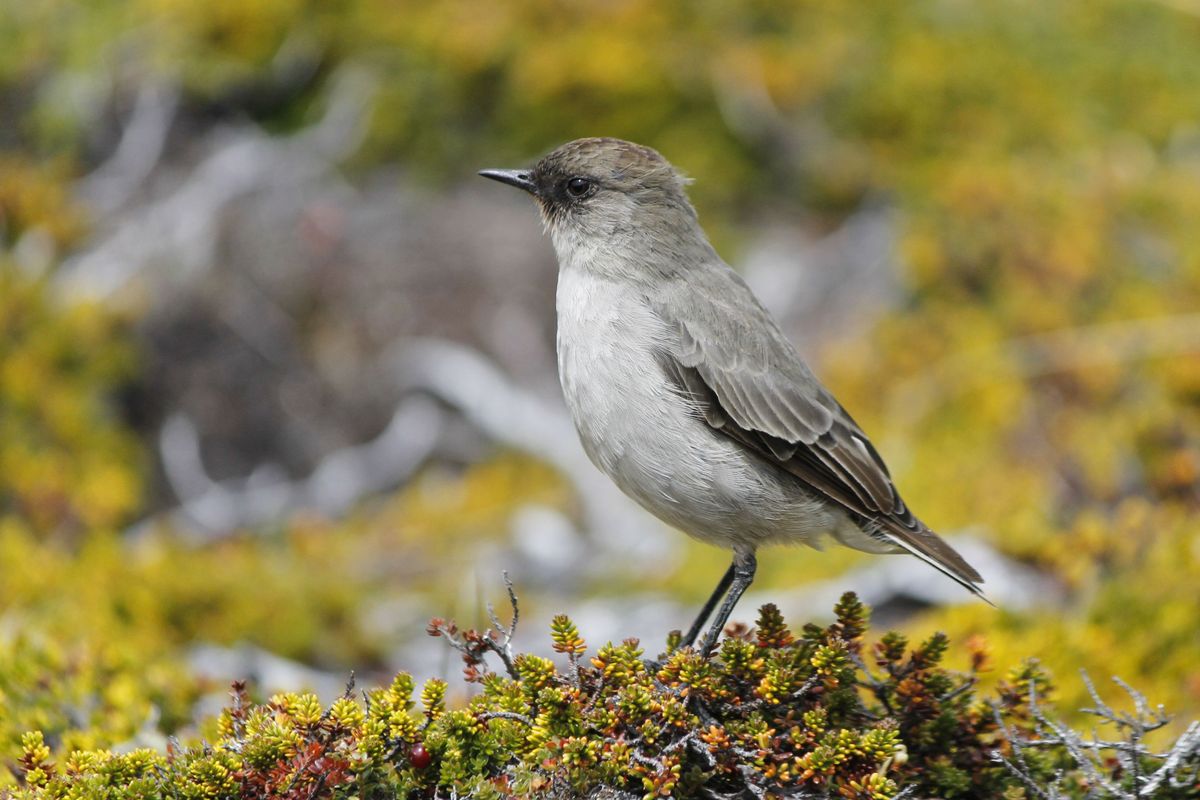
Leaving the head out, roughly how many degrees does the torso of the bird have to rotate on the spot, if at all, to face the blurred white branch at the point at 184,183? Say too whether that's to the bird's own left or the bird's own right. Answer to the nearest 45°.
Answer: approximately 45° to the bird's own right

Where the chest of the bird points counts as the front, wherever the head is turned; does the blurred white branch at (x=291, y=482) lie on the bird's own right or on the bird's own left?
on the bird's own right

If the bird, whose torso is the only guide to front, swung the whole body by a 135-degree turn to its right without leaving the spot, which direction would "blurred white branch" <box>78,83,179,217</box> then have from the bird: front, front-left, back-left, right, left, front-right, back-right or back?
left

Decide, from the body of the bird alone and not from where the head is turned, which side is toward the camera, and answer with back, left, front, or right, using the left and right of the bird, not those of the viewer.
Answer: left
